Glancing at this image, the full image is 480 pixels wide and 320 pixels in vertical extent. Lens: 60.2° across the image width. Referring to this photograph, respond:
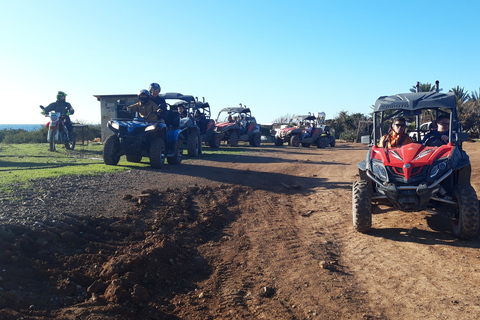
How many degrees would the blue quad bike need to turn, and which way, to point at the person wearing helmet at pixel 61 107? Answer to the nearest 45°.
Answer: approximately 90° to its right

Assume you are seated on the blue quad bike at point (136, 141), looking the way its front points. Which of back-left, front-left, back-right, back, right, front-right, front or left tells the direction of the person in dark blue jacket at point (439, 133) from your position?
left

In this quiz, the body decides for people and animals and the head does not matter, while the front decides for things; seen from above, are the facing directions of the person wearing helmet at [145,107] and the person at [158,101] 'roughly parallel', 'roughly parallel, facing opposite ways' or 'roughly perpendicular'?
roughly parallel

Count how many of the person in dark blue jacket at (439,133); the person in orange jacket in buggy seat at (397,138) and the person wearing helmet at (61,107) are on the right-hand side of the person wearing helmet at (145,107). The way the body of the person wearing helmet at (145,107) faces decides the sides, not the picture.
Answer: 1

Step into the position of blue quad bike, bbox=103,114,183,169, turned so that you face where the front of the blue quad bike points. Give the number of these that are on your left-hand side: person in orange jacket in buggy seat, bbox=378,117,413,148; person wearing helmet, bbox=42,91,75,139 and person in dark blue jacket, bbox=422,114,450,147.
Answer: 2

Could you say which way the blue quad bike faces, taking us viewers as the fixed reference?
facing the viewer and to the left of the viewer

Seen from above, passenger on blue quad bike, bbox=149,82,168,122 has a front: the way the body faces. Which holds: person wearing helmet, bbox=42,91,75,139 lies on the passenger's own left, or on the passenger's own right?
on the passenger's own right

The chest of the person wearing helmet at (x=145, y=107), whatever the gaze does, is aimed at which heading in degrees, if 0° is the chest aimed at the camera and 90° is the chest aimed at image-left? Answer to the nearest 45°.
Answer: approximately 45°
